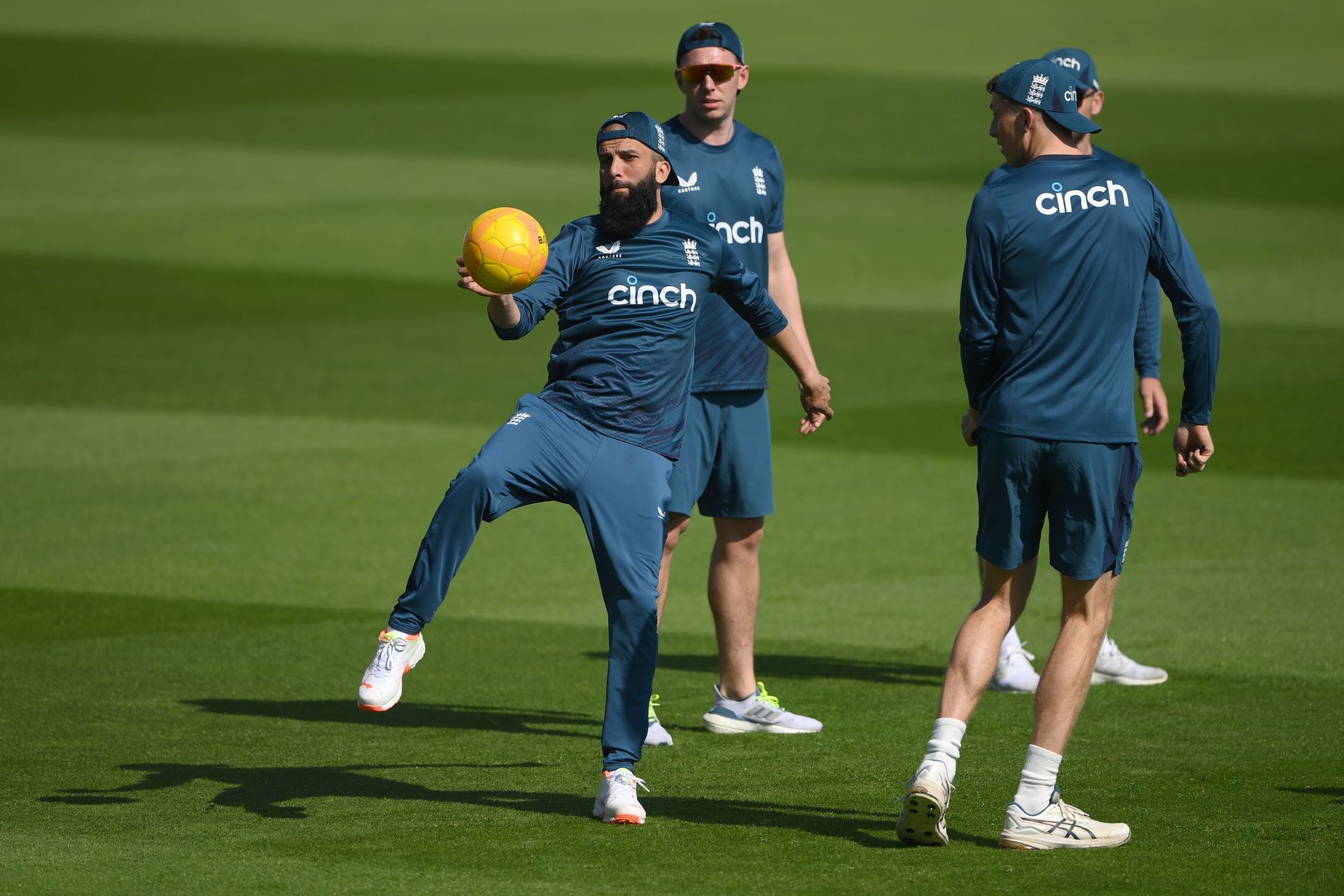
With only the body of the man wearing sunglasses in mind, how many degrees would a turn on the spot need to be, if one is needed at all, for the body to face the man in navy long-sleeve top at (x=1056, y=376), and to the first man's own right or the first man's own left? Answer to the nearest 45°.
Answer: approximately 45° to the first man's own left

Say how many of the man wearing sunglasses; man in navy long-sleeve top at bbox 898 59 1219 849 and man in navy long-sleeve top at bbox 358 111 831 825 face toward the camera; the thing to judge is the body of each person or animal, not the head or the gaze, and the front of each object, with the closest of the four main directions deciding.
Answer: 2

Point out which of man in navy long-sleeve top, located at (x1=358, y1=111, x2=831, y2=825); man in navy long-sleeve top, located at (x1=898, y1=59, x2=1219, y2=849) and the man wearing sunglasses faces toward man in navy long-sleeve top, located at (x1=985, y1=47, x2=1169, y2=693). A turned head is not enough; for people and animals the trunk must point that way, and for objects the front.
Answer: man in navy long-sleeve top, located at (x1=898, y1=59, x2=1219, y2=849)

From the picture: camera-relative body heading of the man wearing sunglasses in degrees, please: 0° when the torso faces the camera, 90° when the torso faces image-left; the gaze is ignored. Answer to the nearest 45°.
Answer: approximately 0°

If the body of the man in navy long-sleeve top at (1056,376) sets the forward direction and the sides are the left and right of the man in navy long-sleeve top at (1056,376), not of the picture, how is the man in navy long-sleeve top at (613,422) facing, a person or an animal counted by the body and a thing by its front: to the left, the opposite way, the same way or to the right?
the opposite way

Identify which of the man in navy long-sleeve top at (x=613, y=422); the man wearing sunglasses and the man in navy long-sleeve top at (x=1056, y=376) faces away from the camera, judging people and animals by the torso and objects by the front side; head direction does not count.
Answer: the man in navy long-sleeve top at (x=1056, y=376)

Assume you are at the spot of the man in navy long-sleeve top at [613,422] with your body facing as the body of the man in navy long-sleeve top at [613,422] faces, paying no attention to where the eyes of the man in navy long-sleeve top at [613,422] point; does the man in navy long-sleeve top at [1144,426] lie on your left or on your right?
on your left

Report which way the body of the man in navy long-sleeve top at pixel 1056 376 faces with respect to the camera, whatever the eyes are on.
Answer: away from the camera
